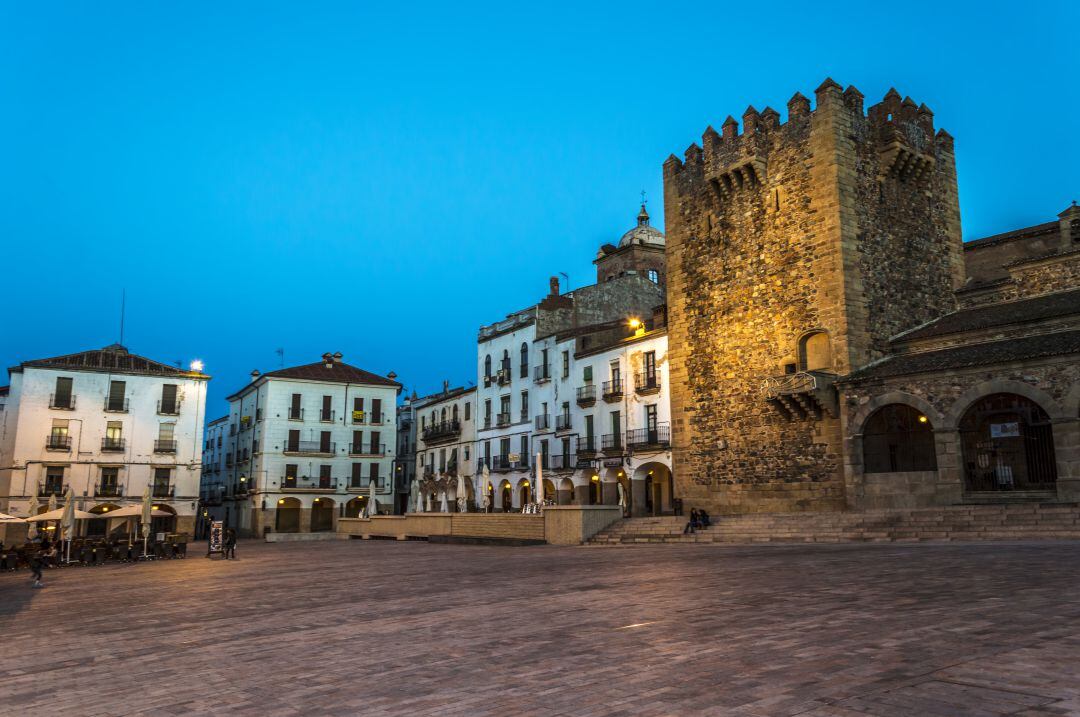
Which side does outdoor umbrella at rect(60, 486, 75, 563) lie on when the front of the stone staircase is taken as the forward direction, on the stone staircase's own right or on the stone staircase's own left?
on the stone staircase's own right

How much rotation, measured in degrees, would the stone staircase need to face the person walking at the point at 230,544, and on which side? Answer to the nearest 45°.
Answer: approximately 90° to its right

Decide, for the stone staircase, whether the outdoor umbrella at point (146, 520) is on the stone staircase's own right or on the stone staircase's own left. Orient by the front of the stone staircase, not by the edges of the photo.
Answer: on the stone staircase's own right

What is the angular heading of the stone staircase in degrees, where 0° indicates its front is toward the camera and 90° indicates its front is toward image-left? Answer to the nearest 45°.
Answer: approximately 0°
